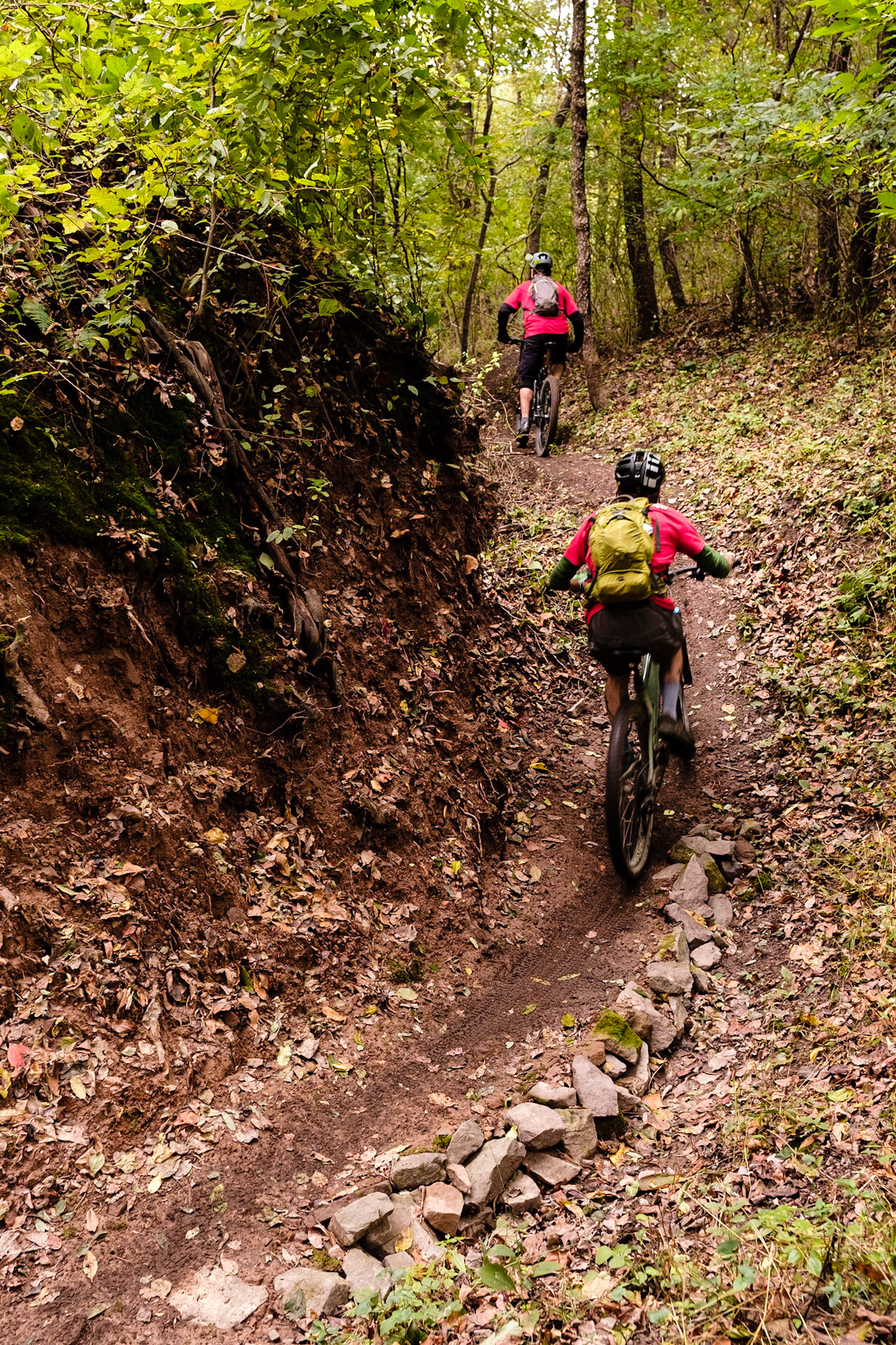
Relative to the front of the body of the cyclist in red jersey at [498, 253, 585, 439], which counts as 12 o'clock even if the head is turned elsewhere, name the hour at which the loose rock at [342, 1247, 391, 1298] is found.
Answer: The loose rock is roughly at 6 o'clock from the cyclist in red jersey.

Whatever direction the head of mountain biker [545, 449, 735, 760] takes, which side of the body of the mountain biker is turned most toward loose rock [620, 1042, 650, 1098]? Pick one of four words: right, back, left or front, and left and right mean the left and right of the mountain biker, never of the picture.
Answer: back

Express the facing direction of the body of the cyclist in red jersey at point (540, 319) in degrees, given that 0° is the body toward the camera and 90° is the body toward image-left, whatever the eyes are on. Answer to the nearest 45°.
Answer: approximately 180°

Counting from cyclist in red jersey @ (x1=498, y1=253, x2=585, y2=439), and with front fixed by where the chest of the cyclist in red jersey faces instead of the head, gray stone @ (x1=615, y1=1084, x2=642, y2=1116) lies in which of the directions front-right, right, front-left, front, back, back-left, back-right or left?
back

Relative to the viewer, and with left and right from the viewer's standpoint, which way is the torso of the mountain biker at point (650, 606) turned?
facing away from the viewer

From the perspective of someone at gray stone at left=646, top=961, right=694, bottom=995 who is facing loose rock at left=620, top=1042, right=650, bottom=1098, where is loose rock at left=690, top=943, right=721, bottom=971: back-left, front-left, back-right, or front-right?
back-left

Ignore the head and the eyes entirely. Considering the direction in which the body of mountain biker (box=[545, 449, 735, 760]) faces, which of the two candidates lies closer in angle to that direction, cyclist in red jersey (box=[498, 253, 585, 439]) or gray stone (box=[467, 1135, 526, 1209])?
the cyclist in red jersey

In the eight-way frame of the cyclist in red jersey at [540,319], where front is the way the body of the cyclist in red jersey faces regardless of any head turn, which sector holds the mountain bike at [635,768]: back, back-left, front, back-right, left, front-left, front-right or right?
back

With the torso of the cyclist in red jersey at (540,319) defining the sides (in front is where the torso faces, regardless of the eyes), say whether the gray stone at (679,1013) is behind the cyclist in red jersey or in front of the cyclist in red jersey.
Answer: behind

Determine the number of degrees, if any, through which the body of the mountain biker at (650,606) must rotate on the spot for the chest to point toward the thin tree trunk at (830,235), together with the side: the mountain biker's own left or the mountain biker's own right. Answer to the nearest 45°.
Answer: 0° — they already face it

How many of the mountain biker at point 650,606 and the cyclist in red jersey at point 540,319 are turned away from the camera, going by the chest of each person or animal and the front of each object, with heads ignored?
2

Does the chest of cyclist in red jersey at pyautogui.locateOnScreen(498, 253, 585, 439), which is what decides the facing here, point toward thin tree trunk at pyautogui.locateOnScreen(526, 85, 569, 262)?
yes

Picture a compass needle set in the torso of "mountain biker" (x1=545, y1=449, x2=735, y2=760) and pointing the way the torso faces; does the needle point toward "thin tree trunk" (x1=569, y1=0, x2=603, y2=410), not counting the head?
yes

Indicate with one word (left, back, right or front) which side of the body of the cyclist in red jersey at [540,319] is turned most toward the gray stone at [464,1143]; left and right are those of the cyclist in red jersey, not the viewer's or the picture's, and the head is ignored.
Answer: back
